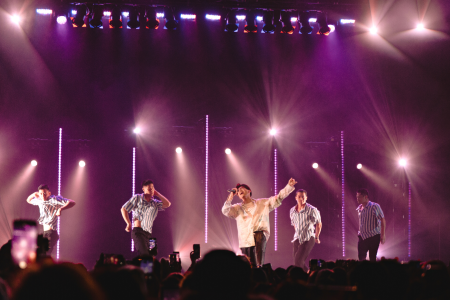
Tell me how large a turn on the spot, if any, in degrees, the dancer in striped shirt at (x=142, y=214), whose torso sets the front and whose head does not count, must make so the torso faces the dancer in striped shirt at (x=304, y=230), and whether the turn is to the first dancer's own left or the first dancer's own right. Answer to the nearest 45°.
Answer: approximately 90° to the first dancer's own left

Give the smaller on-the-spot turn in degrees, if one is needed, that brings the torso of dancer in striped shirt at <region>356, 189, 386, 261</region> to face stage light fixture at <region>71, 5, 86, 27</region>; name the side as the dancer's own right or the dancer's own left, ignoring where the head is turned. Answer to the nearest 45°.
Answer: approximately 45° to the dancer's own right

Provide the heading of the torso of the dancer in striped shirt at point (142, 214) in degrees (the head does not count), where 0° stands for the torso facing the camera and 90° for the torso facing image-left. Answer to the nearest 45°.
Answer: approximately 0°

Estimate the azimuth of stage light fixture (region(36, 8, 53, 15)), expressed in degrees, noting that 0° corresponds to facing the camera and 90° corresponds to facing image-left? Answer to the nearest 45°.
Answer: approximately 0°

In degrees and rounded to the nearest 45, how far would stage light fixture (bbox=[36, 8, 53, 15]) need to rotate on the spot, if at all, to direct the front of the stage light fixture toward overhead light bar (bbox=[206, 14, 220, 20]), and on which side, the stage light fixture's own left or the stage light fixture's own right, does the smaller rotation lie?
approximately 90° to the stage light fixture's own left
